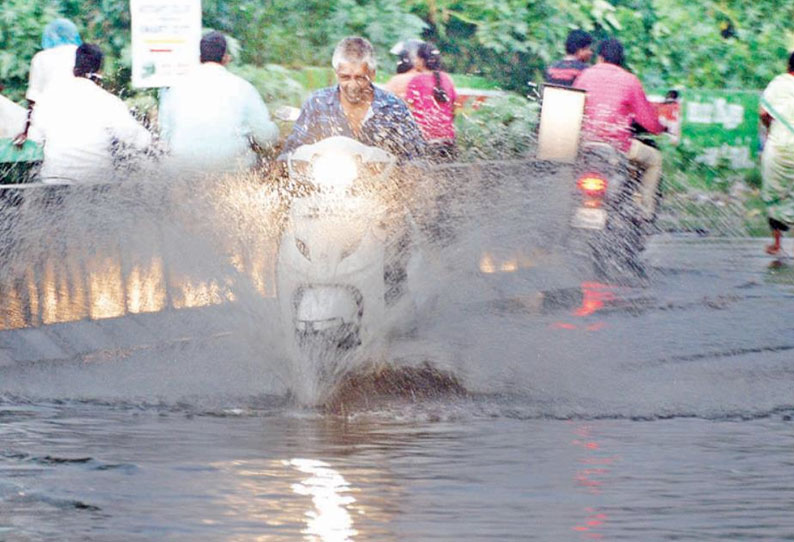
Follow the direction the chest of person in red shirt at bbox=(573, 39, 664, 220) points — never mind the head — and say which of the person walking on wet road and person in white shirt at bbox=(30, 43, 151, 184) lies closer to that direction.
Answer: the person walking on wet road

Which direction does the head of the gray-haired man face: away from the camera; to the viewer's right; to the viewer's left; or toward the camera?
toward the camera

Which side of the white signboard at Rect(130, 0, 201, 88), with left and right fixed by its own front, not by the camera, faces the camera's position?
front

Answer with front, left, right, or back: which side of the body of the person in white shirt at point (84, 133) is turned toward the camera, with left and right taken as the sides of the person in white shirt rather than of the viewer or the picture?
back

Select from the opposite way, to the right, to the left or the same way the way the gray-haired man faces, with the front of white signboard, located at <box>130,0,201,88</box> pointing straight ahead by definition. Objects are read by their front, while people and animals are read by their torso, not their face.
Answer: the same way

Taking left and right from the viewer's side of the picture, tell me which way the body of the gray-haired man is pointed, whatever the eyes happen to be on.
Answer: facing the viewer

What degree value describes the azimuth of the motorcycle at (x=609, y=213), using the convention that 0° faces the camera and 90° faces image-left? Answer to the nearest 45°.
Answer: approximately 225°

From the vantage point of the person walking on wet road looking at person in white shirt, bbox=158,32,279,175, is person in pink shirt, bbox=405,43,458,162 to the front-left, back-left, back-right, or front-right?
front-right

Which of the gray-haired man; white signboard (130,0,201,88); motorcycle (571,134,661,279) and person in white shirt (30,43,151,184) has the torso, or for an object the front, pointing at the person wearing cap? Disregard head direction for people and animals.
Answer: the person in white shirt

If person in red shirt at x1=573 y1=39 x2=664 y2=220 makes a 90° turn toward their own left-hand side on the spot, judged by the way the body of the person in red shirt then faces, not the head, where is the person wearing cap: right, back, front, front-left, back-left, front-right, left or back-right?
front-left
